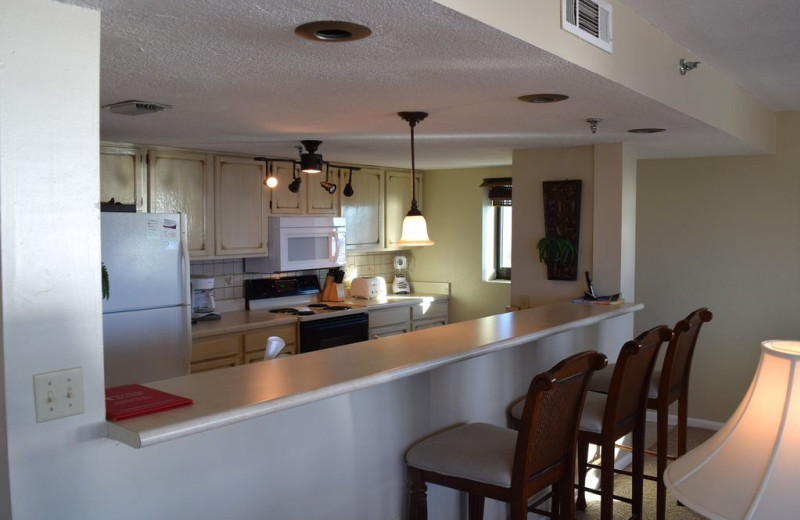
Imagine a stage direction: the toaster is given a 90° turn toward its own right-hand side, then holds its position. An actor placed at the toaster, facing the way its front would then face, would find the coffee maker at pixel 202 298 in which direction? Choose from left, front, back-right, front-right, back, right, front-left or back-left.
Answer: front

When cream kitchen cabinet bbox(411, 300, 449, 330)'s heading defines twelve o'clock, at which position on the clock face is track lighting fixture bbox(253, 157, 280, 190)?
The track lighting fixture is roughly at 3 o'clock from the cream kitchen cabinet.

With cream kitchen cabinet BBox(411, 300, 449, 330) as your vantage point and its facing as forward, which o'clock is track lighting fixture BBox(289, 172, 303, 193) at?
The track lighting fixture is roughly at 3 o'clock from the cream kitchen cabinet.

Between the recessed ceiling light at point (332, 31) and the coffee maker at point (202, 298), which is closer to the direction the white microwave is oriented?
the recessed ceiling light

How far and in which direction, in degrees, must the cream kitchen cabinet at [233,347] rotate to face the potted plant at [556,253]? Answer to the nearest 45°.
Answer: approximately 45° to its left

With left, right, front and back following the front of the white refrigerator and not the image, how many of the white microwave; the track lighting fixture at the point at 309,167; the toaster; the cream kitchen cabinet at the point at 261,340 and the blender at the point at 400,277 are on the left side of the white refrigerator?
5

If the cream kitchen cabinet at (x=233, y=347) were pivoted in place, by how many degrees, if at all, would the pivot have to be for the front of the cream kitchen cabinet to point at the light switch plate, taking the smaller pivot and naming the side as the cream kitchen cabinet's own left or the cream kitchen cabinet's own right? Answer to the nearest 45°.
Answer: approximately 45° to the cream kitchen cabinet's own right

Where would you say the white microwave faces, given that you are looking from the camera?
facing the viewer and to the right of the viewer

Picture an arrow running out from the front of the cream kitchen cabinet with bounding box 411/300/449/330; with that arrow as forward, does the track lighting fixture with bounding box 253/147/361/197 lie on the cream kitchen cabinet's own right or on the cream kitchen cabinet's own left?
on the cream kitchen cabinet's own right

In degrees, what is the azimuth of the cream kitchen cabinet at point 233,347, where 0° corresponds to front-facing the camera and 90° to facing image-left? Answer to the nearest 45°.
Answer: approximately 315°

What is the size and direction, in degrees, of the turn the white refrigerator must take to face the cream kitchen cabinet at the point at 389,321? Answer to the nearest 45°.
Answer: approximately 90° to its left

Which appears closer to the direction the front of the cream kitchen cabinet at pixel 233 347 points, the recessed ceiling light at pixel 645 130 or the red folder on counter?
the recessed ceiling light

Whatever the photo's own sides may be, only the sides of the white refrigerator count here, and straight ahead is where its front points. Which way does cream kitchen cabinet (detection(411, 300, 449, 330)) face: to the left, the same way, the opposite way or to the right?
the same way

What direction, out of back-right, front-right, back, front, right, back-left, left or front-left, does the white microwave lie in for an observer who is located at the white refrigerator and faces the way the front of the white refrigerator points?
left

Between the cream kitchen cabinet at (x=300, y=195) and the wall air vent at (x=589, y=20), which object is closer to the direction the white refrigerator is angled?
the wall air vent

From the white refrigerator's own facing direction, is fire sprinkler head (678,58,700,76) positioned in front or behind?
in front

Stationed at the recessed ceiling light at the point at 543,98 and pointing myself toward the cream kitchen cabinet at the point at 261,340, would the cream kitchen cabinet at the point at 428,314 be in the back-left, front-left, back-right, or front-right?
front-right

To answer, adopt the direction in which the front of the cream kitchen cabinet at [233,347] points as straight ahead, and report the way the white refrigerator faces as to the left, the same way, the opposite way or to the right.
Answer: the same way
